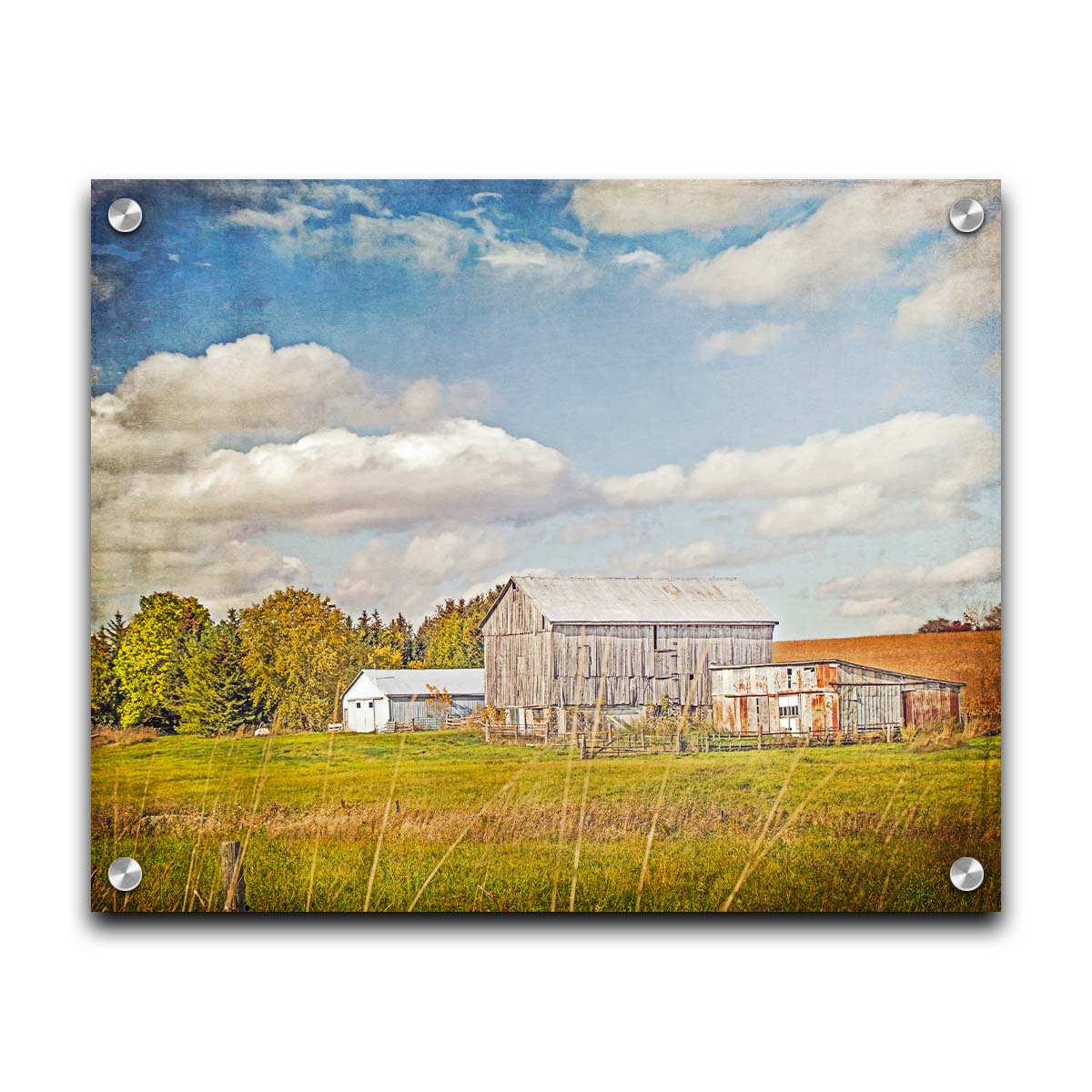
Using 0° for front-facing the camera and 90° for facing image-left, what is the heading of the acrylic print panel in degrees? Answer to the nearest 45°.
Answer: approximately 0°
